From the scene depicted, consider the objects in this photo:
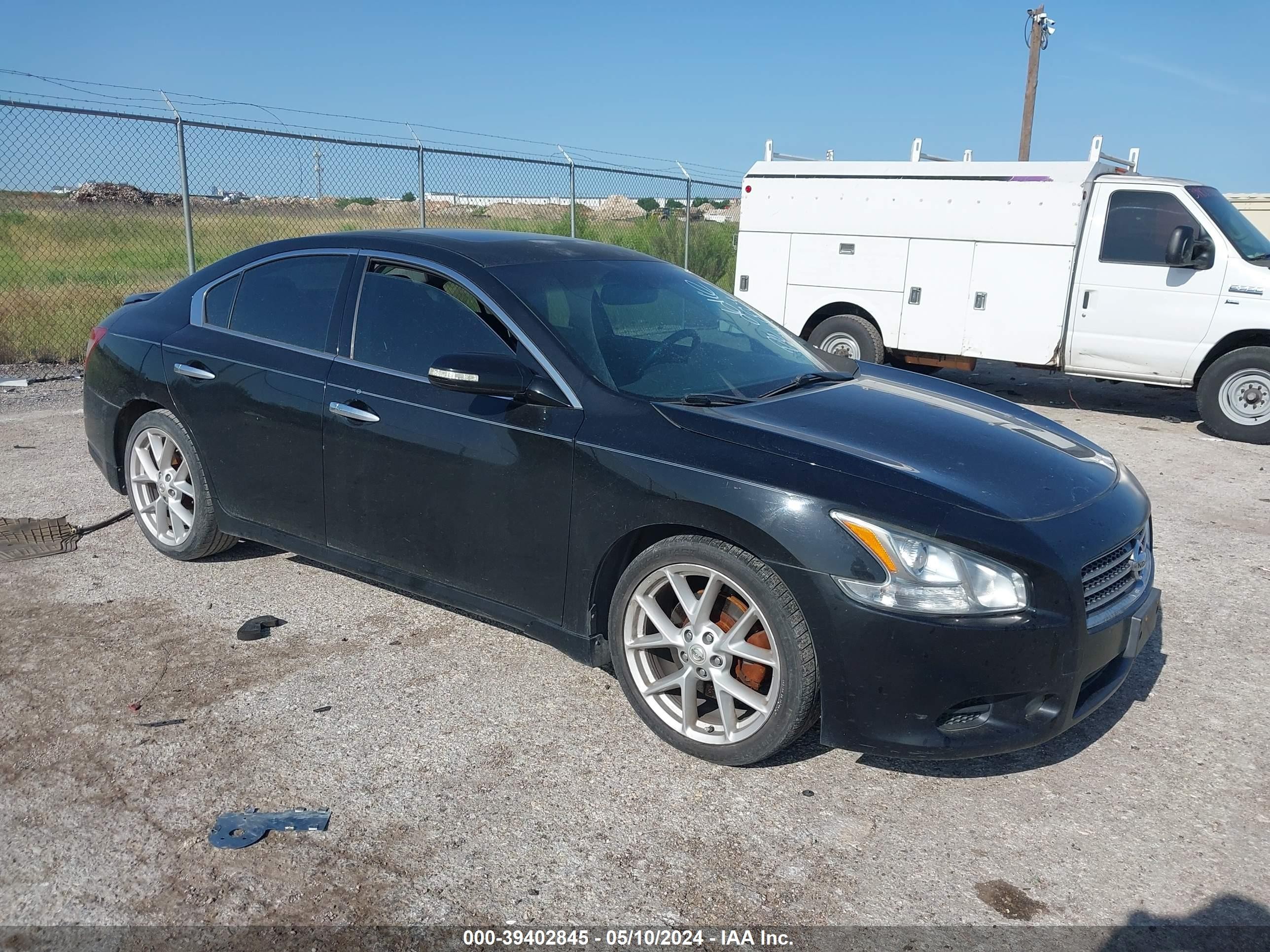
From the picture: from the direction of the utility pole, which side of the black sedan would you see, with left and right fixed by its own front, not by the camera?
left

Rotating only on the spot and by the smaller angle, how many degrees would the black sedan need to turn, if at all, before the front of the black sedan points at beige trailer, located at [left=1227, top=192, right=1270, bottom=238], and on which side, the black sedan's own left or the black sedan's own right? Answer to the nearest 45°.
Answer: approximately 90° to the black sedan's own left

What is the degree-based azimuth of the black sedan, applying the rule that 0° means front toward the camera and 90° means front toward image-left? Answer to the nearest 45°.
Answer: approximately 315°

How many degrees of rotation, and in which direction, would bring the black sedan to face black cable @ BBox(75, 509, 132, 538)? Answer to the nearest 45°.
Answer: approximately 180°
